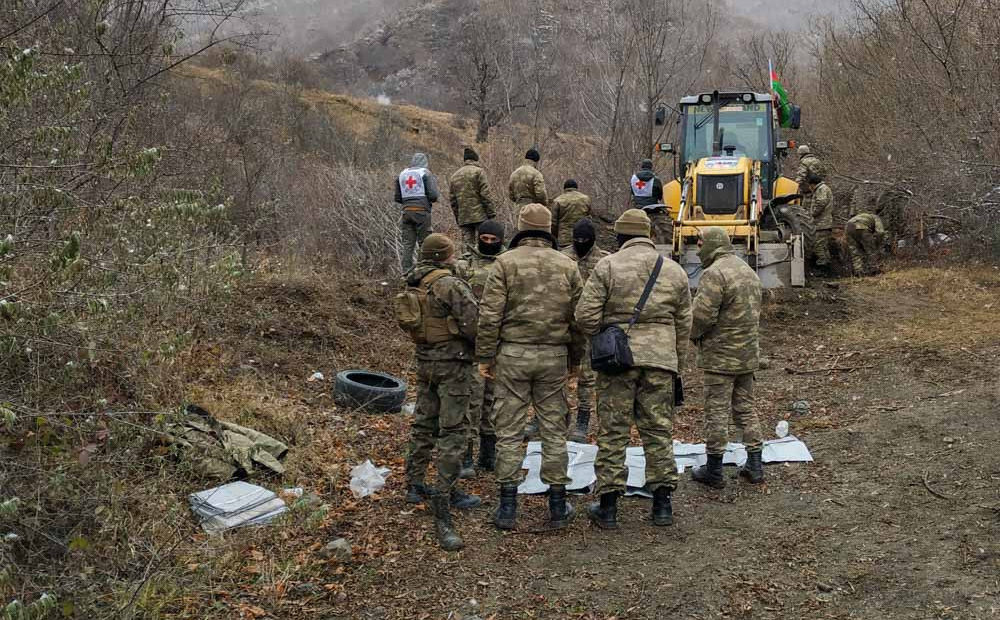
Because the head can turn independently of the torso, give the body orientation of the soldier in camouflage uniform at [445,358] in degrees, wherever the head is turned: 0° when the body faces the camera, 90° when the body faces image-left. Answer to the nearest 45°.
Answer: approximately 225°

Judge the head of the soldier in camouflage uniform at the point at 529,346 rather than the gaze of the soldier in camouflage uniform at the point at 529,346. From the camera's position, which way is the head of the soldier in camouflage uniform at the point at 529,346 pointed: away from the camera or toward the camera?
away from the camera

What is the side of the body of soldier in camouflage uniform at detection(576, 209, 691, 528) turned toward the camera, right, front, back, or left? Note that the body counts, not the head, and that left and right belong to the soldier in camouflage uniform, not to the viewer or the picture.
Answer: back

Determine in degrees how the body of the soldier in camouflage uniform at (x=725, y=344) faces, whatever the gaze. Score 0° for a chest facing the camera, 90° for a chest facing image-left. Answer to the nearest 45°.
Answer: approximately 135°

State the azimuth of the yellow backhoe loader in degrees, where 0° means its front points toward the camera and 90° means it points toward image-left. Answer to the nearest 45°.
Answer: approximately 0°

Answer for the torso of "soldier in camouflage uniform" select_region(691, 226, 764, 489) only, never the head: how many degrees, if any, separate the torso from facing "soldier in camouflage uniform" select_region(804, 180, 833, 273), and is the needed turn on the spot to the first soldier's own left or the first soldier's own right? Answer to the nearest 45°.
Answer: approximately 45° to the first soldier's own right

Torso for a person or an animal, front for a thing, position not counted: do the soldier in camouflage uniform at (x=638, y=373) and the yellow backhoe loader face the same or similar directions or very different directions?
very different directions

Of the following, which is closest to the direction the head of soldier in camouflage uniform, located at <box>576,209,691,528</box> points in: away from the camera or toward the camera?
away from the camera
